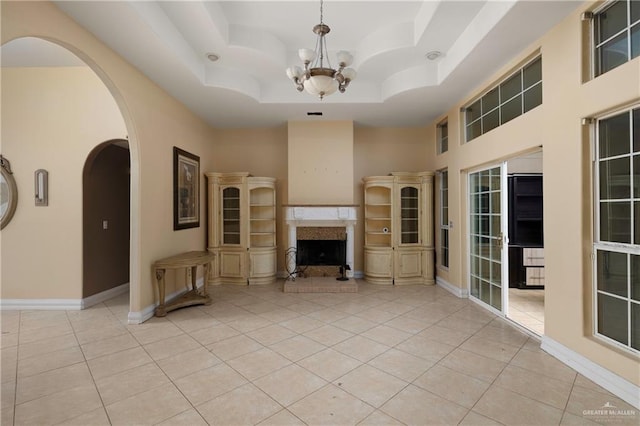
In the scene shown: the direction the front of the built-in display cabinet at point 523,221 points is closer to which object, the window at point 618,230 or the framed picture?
the window

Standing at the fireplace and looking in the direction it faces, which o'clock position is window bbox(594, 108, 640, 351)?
The window is roughly at 11 o'clock from the fireplace.

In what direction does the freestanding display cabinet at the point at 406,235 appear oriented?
toward the camera

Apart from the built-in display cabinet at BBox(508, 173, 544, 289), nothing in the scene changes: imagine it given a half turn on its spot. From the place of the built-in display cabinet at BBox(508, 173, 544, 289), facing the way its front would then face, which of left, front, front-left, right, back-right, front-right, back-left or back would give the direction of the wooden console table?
back-left

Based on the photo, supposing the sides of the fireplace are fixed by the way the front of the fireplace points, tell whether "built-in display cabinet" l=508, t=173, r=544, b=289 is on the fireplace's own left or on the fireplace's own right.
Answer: on the fireplace's own left

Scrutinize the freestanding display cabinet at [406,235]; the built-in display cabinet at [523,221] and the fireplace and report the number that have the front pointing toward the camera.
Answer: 3

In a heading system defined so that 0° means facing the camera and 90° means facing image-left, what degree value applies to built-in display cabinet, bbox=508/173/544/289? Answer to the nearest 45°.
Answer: approximately 0°

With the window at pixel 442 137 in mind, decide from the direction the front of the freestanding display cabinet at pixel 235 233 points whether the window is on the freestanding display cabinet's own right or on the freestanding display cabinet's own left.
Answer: on the freestanding display cabinet's own left

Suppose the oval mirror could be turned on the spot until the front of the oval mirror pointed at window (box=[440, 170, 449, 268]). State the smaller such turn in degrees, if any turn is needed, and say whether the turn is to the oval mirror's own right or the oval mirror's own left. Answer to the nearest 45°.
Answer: approximately 45° to the oval mirror's own left

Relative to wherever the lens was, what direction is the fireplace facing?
facing the viewer

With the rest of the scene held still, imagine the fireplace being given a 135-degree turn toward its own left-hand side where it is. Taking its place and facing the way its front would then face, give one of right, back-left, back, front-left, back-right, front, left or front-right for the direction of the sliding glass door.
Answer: right

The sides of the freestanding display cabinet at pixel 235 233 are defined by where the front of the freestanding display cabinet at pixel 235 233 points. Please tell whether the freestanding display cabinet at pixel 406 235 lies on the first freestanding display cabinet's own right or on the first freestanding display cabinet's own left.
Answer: on the first freestanding display cabinet's own left

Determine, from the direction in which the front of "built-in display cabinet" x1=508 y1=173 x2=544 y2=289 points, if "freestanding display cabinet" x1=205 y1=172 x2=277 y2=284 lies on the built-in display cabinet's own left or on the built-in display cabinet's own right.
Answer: on the built-in display cabinet's own right
